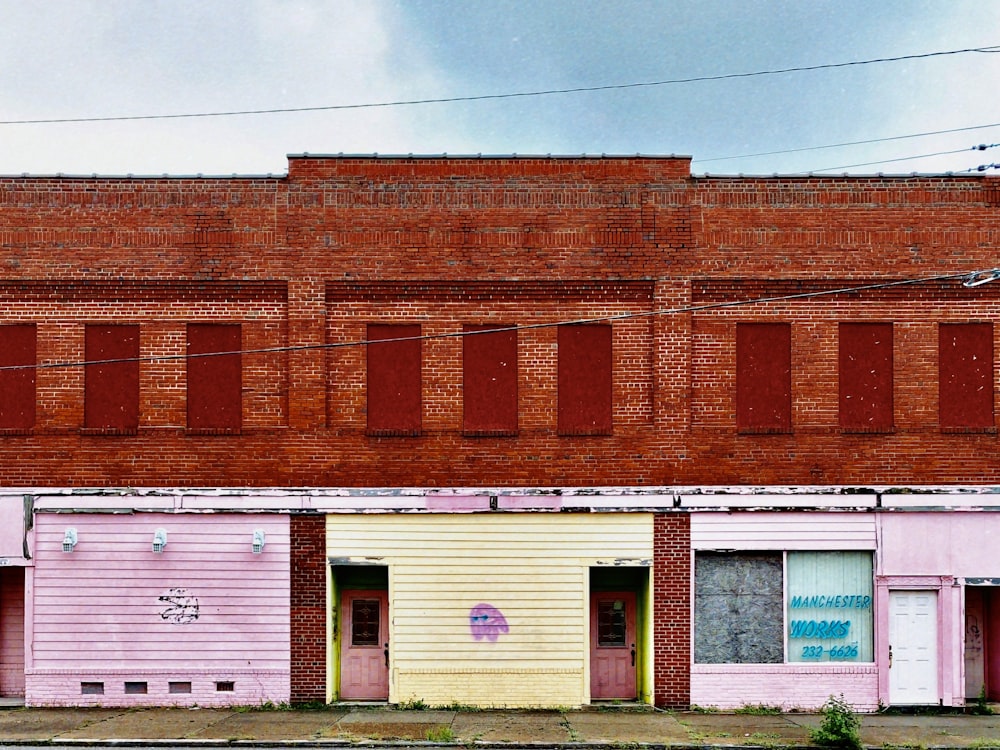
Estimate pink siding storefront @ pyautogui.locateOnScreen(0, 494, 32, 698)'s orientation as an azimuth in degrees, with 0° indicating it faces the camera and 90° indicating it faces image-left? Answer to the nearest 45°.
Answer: approximately 0°

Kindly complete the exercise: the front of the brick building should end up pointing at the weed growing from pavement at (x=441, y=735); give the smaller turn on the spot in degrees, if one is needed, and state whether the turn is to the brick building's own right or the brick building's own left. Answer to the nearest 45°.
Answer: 0° — it already faces it

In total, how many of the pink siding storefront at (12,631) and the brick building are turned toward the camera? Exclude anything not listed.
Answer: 2

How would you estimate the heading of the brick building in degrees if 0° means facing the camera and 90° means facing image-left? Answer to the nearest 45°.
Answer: approximately 0°

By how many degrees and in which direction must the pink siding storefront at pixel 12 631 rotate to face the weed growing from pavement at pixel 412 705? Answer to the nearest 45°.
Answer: approximately 45° to its left
